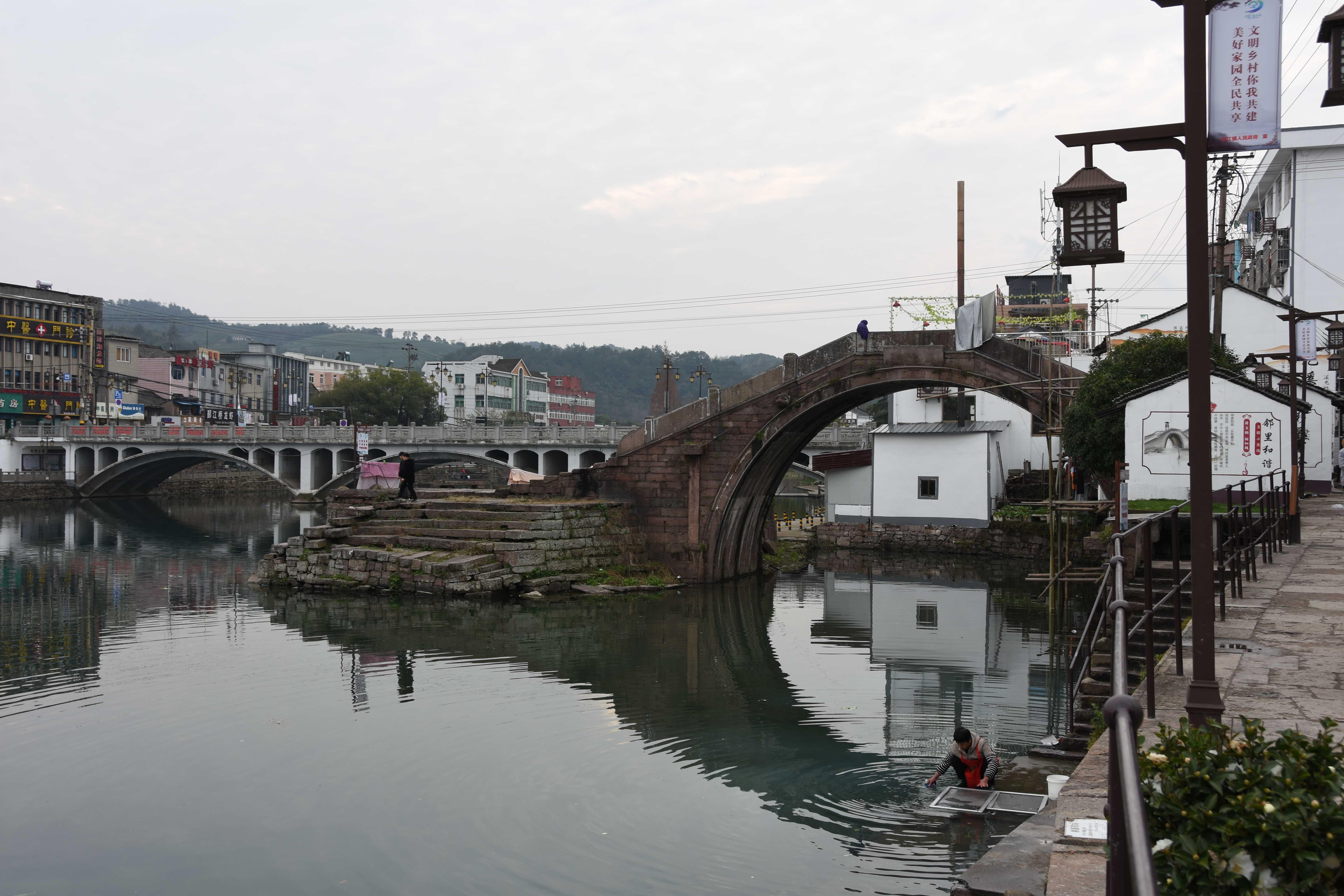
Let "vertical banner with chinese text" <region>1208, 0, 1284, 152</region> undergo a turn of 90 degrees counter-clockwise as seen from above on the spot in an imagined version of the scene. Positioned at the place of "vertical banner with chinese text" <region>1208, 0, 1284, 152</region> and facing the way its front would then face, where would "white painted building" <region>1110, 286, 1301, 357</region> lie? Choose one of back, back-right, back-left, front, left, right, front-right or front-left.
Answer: left

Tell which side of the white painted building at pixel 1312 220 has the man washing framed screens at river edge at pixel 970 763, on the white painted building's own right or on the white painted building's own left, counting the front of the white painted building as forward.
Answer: on the white painted building's own left

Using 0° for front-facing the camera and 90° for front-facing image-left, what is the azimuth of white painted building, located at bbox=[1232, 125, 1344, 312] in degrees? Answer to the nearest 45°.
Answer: approximately 90°

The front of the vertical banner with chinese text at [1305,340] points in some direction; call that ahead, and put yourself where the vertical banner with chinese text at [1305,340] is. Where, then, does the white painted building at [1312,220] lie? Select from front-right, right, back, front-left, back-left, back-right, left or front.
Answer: back

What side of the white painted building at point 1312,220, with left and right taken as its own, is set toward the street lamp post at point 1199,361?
left

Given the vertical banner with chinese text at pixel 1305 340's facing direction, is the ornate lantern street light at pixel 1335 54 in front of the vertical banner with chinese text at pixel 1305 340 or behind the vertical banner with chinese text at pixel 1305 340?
in front

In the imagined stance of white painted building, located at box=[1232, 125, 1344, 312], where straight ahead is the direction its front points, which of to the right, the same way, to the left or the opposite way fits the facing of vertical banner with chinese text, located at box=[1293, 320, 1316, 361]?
to the left

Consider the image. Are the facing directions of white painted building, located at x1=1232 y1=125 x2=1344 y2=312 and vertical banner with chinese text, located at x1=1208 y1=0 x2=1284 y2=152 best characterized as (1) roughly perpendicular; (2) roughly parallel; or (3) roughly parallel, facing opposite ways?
roughly perpendicular

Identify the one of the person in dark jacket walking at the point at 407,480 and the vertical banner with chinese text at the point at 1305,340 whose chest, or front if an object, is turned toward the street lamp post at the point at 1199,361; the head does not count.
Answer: the vertical banner with chinese text

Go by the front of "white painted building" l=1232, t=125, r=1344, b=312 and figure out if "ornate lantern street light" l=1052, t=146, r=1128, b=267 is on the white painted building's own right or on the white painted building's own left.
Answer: on the white painted building's own left
